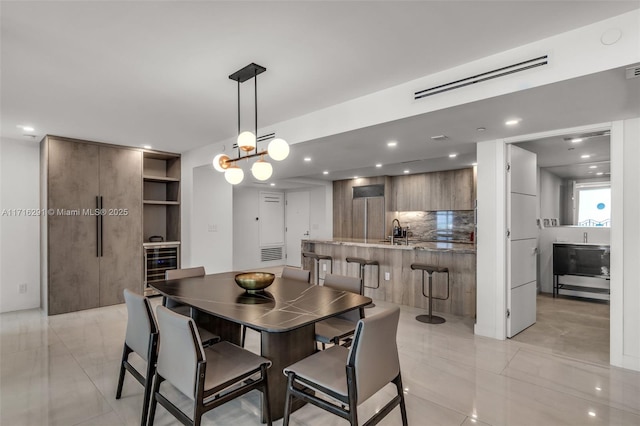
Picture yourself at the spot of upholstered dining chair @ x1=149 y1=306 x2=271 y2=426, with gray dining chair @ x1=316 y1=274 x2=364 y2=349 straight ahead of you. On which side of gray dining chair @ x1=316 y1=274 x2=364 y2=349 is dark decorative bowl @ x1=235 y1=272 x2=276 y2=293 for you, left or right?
left

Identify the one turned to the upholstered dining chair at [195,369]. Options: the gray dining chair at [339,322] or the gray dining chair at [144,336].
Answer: the gray dining chair at [339,322]

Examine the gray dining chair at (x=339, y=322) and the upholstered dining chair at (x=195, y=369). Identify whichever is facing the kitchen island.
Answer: the upholstered dining chair

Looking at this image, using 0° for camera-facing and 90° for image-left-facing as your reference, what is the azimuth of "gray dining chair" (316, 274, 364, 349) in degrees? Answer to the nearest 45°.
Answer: approximately 45°

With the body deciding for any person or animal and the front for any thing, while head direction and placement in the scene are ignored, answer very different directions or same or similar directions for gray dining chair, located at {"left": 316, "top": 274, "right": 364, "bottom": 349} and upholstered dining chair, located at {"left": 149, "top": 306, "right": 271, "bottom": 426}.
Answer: very different directions

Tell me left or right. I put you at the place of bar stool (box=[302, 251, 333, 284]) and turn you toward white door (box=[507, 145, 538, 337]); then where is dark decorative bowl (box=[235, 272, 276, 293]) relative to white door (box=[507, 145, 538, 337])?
right

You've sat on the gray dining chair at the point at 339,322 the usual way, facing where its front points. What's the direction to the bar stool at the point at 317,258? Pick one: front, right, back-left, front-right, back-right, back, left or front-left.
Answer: back-right

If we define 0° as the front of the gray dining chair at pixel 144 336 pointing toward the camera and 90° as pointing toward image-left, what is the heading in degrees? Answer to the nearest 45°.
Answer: approximately 225°

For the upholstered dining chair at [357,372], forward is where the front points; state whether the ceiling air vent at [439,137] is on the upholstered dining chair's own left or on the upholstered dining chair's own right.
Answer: on the upholstered dining chair's own right
